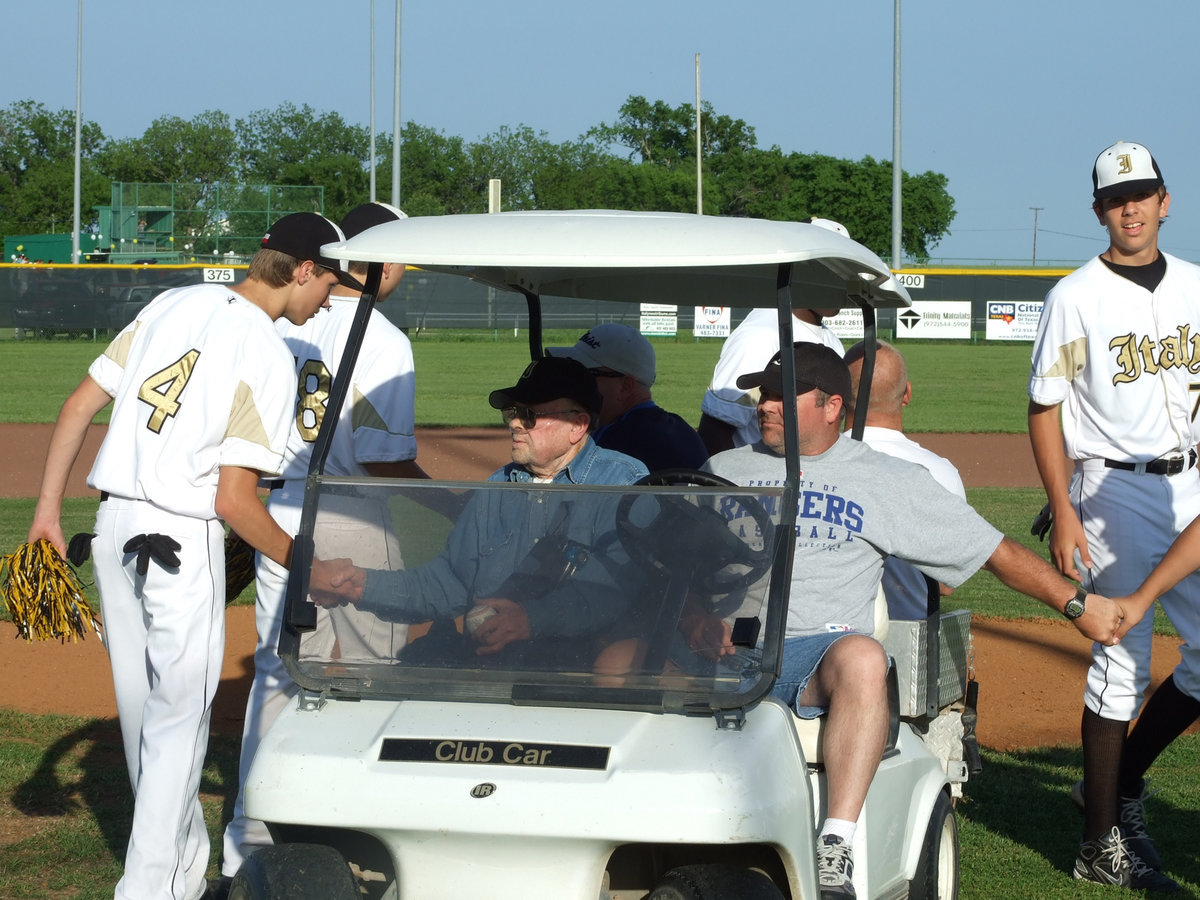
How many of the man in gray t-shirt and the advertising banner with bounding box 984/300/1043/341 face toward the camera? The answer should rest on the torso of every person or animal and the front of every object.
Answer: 2

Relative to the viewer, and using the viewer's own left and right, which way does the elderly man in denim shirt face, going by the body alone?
facing the viewer and to the left of the viewer

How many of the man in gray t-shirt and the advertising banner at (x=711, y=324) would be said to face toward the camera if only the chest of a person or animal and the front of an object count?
2

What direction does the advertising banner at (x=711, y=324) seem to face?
toward the camera

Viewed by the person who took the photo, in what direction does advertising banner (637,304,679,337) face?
facing the viewer

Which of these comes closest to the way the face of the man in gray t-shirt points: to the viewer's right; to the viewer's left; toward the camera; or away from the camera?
to the viewer's left

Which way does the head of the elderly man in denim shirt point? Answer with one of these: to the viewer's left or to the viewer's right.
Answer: to the viewer's left

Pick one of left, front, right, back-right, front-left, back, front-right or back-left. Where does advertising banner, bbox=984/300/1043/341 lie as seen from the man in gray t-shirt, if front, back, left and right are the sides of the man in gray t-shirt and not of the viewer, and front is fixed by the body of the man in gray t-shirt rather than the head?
back

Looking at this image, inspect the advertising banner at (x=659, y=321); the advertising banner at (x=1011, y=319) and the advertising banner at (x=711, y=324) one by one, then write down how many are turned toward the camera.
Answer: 3

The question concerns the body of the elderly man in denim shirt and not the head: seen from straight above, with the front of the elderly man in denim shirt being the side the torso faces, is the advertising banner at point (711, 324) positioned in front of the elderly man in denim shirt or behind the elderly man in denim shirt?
behind
